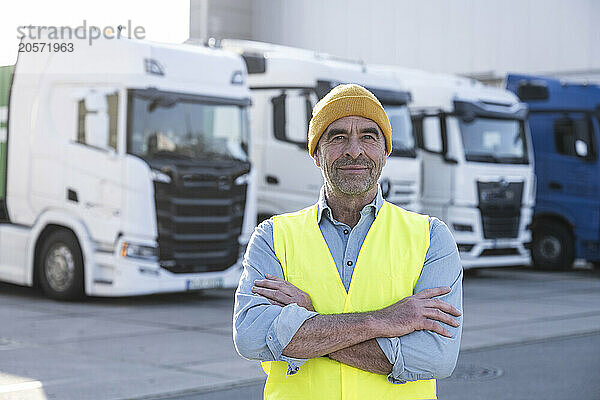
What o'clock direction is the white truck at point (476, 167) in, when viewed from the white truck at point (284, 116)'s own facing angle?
the white truck at point (476, 167) is roughly at 9 o'clock from the white truck at point (284, 116).

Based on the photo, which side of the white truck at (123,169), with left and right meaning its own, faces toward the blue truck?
left

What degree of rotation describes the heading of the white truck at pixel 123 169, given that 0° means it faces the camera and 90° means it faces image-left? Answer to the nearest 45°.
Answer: approximately 315°

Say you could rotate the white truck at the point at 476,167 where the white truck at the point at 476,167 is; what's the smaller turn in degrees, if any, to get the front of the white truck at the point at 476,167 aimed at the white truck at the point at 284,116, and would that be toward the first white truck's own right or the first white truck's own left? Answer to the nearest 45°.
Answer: approximately 90° to the first white truck's own right

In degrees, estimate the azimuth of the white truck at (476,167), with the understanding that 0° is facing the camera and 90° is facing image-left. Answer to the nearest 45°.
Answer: approximately 315°

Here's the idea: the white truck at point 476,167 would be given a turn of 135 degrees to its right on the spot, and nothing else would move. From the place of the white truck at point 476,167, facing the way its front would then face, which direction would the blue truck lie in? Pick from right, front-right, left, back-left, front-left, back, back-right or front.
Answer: back-right

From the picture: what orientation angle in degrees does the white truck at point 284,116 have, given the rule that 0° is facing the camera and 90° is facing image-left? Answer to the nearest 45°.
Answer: approximately 315°

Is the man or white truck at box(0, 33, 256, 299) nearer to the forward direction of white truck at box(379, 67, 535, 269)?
the man

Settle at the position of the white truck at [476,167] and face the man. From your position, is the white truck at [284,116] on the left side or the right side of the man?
right

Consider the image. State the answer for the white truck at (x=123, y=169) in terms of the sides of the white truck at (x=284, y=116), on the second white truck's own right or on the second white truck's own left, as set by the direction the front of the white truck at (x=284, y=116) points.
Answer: on the second white truck's own right
